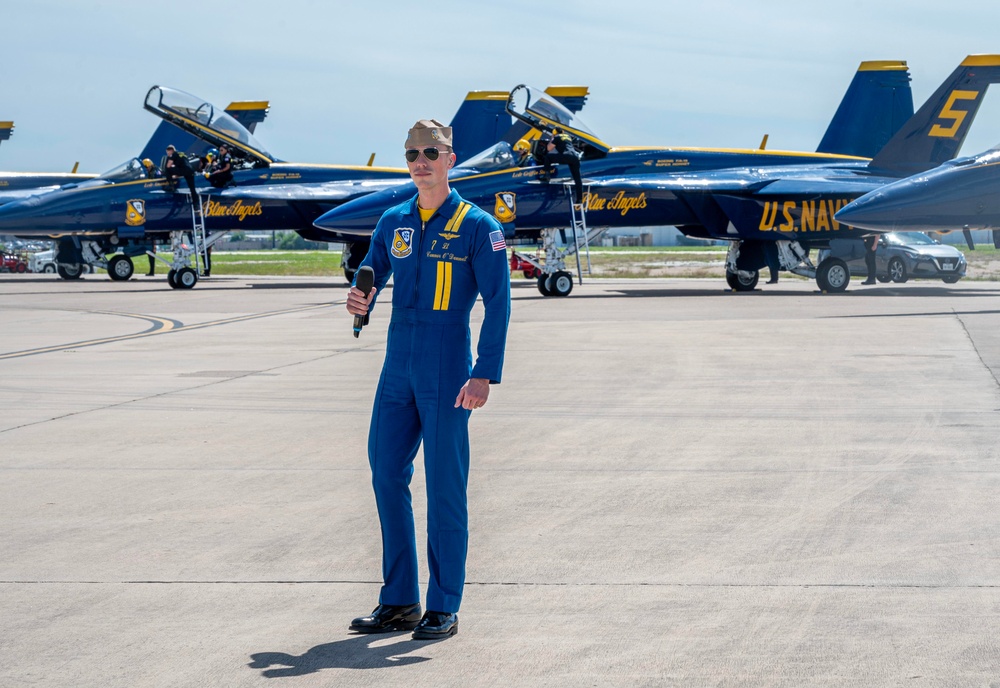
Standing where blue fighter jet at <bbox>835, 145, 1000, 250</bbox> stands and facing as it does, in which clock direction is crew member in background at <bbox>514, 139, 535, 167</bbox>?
The crew member in background is roughly at 1 o'clock from the blue fighter jet.

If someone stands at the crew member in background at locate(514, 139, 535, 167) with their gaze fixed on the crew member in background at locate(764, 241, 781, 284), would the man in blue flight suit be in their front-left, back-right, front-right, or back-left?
back-right

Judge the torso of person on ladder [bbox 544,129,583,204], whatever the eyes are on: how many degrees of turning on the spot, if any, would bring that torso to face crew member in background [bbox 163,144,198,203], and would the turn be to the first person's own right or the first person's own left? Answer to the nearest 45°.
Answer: approximately 45° to the first person's own left

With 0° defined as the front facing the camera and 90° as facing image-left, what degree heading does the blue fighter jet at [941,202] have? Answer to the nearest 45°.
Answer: approximately 90°

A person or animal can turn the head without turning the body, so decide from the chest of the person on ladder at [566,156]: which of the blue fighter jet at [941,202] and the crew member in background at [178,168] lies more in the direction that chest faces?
the crew member in background

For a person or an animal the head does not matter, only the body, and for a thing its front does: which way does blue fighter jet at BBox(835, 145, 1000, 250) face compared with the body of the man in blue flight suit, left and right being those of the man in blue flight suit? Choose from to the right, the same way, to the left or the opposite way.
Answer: to the right

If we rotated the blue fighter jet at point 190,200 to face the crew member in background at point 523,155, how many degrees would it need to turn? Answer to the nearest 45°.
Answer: approximately 135° to its left

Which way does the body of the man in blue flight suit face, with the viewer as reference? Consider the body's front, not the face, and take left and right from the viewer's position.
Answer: facing the viewer and to the left of the viewer

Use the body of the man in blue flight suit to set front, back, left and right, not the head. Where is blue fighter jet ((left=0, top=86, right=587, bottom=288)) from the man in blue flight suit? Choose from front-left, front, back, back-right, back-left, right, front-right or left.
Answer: back-right

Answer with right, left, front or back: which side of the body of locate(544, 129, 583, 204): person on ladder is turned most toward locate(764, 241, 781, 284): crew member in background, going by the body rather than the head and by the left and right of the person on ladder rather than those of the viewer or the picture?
right

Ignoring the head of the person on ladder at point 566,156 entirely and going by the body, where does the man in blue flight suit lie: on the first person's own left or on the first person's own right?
on the first person's own left

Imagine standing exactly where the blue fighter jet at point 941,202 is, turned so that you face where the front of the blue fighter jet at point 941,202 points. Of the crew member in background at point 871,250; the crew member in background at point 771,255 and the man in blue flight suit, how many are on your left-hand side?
1

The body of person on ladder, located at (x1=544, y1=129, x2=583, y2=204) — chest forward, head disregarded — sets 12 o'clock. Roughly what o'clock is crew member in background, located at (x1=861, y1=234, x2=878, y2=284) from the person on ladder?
The crew member in background is roughly at 4 o'clock from the person on ladder.

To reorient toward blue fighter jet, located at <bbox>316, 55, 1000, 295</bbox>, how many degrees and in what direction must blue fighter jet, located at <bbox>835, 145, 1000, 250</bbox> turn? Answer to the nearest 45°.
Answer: approximately 45° to its right

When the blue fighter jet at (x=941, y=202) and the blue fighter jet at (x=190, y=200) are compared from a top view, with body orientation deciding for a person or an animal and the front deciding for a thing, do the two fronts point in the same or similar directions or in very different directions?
same or similar directions
